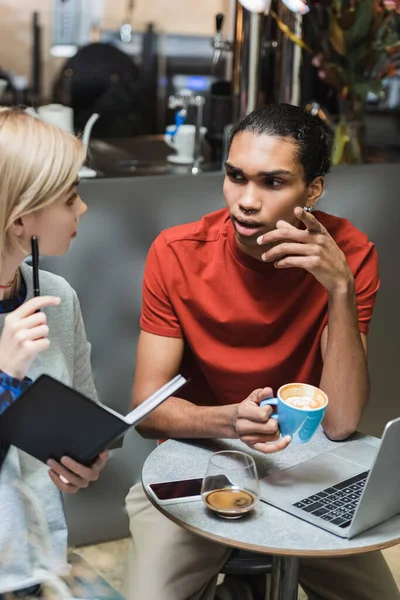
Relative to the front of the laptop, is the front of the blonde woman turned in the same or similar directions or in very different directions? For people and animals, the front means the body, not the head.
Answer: very different directions

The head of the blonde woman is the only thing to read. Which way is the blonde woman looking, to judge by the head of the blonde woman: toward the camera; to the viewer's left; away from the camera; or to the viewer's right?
to the viewer's right

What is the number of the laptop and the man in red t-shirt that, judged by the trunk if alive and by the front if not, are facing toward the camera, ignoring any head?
1

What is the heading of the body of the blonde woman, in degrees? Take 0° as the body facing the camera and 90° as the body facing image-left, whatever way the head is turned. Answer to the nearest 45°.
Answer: approximately 315°

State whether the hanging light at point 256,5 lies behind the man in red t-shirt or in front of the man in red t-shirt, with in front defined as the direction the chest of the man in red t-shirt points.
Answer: behind

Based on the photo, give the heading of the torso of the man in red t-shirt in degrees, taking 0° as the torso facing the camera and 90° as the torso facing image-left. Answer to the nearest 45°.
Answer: approximately 0°
